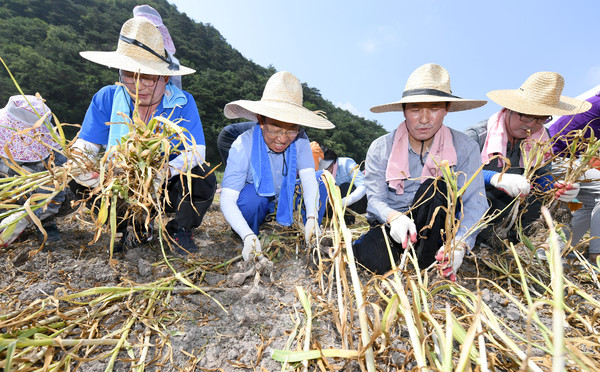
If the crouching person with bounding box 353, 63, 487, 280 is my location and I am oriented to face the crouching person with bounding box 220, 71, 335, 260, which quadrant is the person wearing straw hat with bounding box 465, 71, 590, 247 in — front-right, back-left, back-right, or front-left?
back-right

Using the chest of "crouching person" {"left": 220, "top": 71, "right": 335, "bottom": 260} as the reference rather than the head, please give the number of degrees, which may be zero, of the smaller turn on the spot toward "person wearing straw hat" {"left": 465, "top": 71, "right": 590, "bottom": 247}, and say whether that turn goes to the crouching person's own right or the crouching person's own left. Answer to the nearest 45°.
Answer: approximately 90° to the crouching person's own left

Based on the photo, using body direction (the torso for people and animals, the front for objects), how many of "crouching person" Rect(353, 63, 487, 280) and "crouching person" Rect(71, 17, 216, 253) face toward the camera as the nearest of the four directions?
2

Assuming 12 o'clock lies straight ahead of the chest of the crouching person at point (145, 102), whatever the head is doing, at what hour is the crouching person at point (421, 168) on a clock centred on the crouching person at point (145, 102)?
the crouching person at point (421, 168) is roughly at 10 o'clock from the crouching person at point (145, 102).

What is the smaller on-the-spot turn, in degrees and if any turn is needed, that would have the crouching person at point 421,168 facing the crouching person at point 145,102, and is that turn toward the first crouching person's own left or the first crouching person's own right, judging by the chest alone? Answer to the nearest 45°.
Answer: approximately 90° to the first crouching person's own right

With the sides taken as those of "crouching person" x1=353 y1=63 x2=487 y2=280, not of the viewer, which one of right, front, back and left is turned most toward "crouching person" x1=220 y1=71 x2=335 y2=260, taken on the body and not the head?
right

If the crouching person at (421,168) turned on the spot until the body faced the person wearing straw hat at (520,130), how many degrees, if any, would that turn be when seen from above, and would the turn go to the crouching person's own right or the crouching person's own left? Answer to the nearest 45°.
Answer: approximately 135° to the crouching person's own left

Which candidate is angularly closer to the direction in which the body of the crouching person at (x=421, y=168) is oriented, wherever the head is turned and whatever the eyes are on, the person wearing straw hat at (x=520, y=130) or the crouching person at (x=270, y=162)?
the crouching person
